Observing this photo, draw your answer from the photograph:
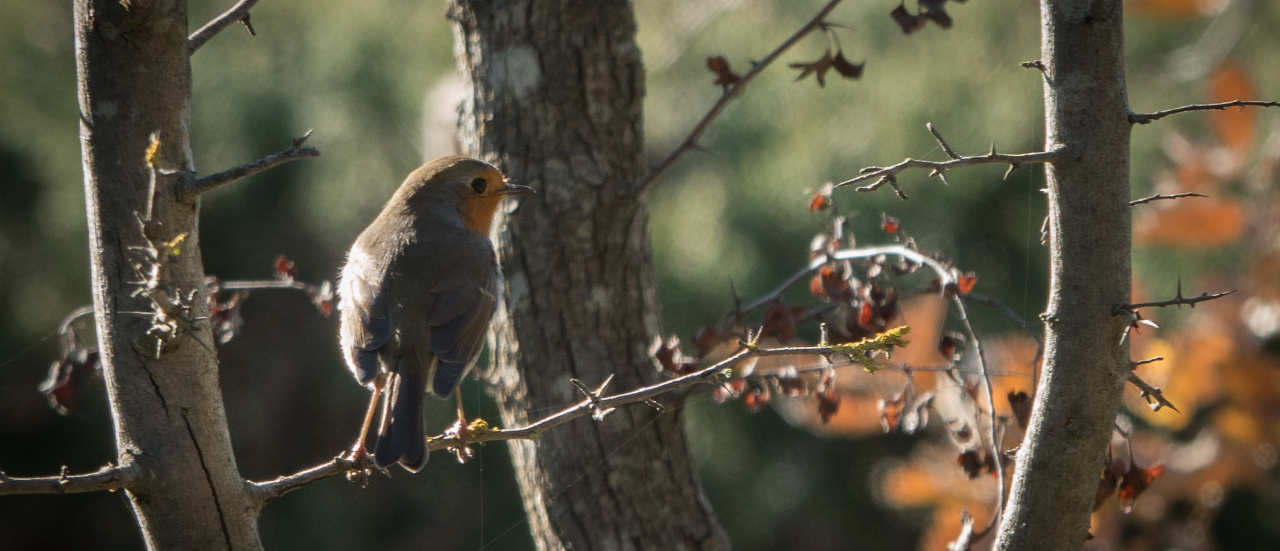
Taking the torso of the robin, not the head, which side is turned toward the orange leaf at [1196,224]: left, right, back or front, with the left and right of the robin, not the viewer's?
front

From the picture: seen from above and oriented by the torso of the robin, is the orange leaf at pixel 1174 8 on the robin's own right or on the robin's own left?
on the robin's own right

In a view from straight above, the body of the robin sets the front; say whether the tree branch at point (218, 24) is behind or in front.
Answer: behind

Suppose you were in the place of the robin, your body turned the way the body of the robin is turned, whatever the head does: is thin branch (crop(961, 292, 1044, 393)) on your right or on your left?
on your right

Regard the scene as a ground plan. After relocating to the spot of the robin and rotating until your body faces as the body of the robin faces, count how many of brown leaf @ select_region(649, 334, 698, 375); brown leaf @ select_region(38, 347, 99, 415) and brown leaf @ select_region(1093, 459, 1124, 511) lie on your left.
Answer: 1

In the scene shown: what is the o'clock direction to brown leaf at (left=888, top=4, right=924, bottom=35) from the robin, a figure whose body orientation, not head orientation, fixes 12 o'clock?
The brown leaf is roughly at 2 o'clock from the robin.

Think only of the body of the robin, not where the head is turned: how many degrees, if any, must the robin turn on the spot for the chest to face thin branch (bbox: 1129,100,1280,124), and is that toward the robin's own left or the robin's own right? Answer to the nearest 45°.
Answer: approximately 135° to the robin's own right

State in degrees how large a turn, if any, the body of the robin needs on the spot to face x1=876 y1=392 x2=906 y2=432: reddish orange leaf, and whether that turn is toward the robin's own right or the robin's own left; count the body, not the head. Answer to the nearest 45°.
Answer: approximately 90° to the robin's own right

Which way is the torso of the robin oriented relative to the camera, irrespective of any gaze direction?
away from the camera

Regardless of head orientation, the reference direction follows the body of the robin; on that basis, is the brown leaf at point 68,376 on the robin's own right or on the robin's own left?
on the robin's own left

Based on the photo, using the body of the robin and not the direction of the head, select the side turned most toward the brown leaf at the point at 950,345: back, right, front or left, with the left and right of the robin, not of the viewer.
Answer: right
